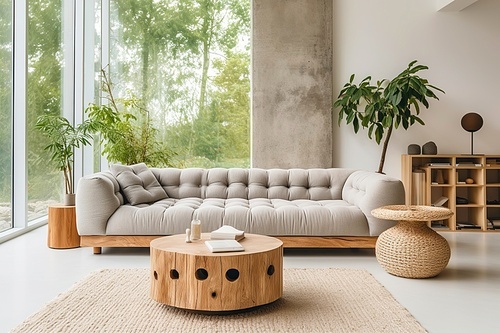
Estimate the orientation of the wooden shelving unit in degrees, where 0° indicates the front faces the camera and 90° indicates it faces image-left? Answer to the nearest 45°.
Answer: approximately 0°

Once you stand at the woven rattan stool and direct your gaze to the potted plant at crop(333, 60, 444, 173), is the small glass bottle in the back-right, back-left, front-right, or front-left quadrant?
back-left

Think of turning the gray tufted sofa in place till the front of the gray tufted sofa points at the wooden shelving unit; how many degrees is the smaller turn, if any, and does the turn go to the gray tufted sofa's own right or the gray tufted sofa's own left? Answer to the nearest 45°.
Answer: approximately 135° to the gray tufted sofa's own left

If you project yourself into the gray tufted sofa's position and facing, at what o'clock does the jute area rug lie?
The jute area rug is roughly at 12 o'clock from the gray tufted sofa.

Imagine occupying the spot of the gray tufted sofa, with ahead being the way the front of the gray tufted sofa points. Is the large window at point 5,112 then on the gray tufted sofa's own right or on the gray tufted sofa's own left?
on the gray tufted sofa's own right

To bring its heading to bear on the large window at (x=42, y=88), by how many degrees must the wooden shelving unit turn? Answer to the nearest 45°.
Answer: approximately 45° to its right

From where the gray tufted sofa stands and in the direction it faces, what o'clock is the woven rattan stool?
The woven rattan stool is roughly at 10 o'clock from the gray tufted sofa.

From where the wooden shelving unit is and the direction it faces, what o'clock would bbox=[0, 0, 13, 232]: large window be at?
The large window is roughly at 2 o'clock from the wooden shelving unit.

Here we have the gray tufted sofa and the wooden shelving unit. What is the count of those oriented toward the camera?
2

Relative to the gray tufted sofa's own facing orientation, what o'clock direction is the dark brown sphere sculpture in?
The dark brown sphere sculpture is roughly at 8 o'clock from the gray tufted sofa.

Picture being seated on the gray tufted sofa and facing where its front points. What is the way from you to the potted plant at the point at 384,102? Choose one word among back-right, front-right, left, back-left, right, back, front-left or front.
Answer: back-left
